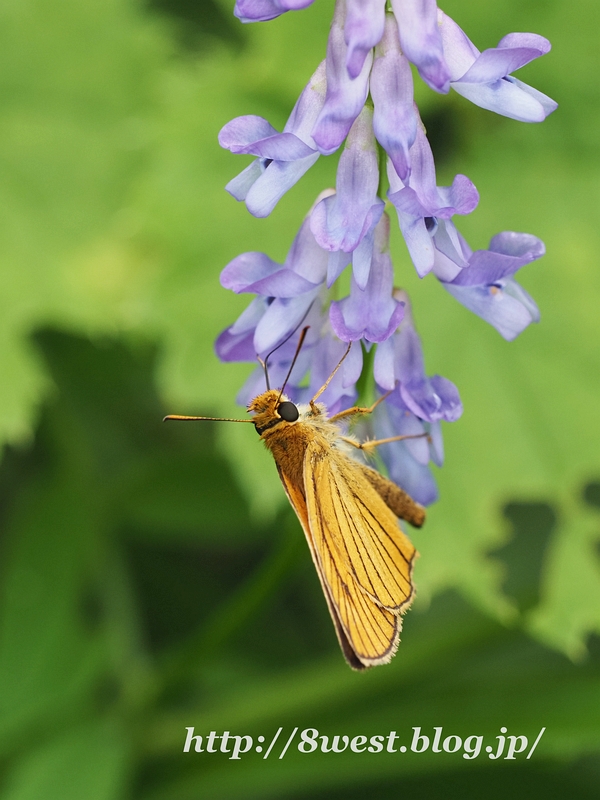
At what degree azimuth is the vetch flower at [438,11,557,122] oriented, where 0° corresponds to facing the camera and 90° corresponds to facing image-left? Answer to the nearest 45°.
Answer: approximately 270°

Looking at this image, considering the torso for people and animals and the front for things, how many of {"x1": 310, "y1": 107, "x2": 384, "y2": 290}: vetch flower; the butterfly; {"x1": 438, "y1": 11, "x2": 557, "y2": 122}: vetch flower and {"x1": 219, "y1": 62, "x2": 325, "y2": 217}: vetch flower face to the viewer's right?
1

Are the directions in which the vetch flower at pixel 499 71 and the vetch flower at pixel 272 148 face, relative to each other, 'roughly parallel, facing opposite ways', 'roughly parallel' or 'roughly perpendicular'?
roughly parallel, facing opposite ways

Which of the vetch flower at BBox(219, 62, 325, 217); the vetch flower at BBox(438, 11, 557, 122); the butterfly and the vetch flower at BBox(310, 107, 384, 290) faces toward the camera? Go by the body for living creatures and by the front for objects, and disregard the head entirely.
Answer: the vetch flower at BBox(310, 107, 384, 290)

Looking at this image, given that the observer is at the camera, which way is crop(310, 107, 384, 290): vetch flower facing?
facing the viewer

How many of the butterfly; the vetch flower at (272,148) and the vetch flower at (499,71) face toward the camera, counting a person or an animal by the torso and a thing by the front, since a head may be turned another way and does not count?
0

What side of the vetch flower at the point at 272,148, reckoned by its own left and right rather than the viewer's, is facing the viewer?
left

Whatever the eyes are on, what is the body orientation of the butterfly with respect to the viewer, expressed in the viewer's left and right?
facing to the left of the viewer
